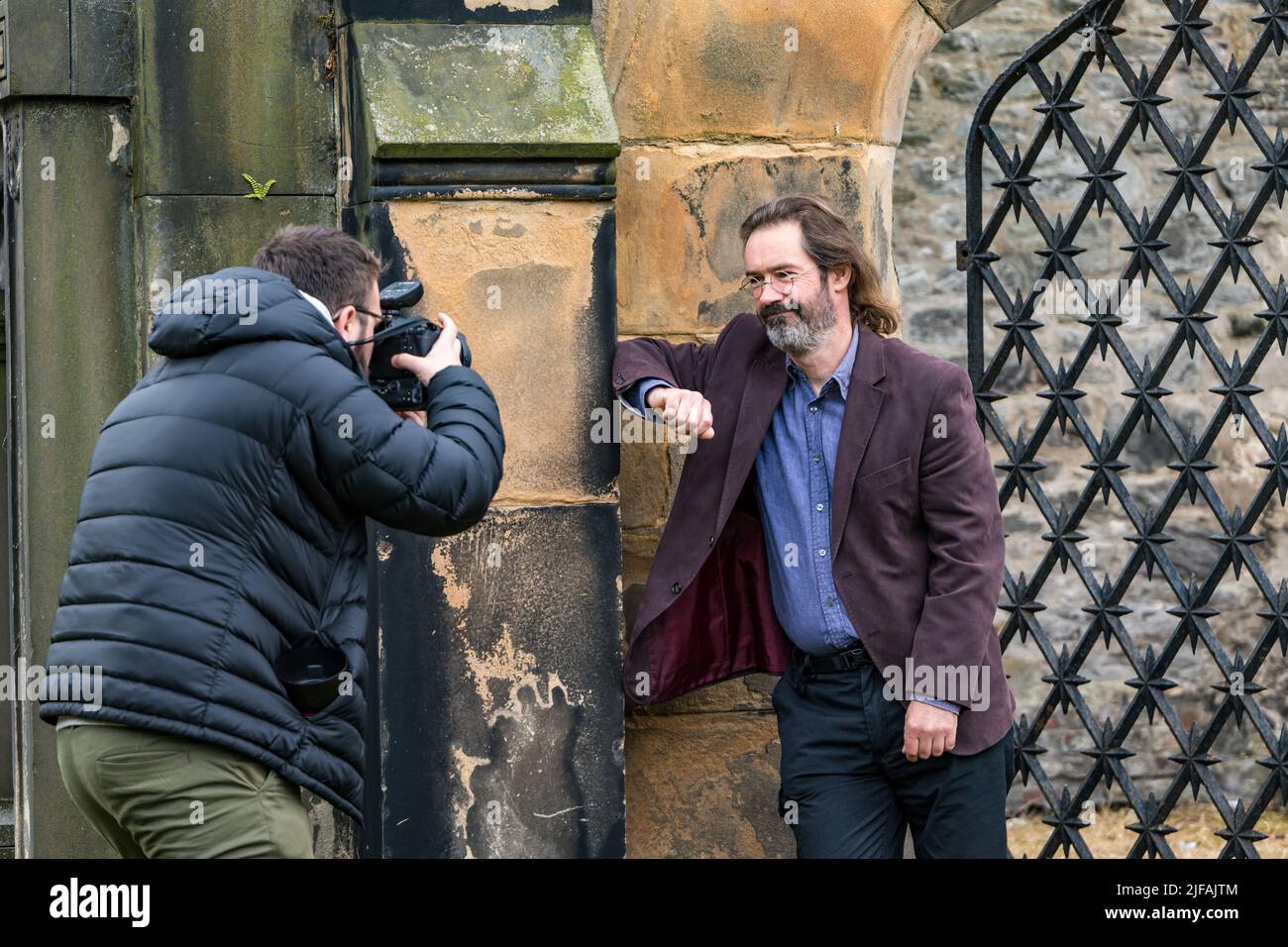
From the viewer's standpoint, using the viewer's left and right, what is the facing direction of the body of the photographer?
facing away from the viewer and to the right of the viewer

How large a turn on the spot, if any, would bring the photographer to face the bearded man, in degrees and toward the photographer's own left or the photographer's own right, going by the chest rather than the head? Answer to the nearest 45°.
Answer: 0° — they already face them

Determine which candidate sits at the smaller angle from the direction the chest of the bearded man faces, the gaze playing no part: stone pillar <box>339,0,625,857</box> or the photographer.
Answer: the photographer

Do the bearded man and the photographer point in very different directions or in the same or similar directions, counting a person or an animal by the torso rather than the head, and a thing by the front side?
very different directions

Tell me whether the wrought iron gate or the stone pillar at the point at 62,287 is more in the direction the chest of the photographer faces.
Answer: the wrought iron gate

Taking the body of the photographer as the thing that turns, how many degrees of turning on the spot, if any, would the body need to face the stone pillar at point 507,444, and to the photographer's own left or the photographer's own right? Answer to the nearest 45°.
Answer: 0° — they already face it

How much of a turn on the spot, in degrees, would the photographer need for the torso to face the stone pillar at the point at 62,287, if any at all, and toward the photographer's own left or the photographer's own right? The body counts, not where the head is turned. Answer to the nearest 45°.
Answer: approximately 45° to the photographer's own left

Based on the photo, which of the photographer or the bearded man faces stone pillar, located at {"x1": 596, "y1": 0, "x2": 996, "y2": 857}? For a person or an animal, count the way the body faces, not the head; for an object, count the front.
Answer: the photographer

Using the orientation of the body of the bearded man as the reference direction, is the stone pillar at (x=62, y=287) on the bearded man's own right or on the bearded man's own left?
on the bearded man's own right

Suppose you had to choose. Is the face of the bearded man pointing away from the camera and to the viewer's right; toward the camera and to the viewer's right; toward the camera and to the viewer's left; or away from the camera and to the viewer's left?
toward the camera and to the viewer's left

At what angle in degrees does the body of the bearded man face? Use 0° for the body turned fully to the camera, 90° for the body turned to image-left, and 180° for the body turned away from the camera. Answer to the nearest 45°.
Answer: approximately 45°

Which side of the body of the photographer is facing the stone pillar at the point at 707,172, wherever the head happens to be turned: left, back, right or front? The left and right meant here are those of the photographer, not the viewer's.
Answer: front
